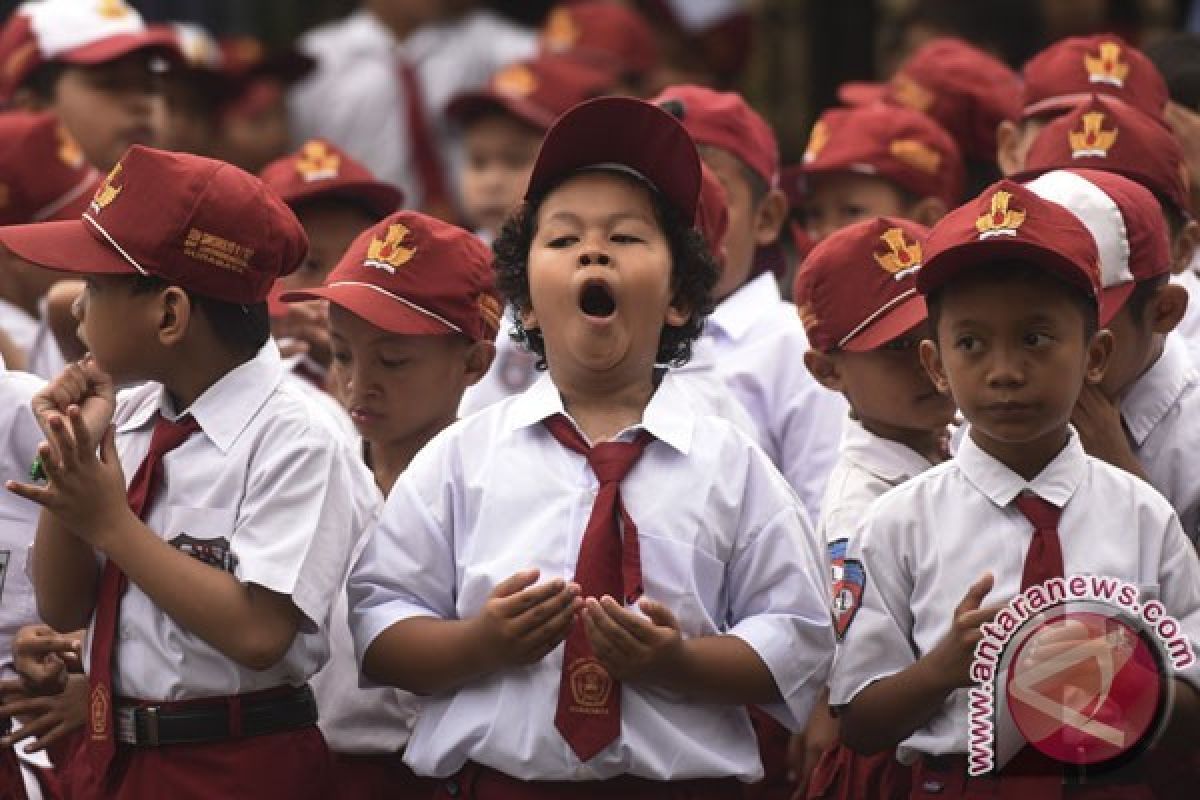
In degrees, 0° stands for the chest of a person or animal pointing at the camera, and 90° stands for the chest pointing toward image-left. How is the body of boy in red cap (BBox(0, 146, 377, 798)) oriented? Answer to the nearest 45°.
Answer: approximately 45°

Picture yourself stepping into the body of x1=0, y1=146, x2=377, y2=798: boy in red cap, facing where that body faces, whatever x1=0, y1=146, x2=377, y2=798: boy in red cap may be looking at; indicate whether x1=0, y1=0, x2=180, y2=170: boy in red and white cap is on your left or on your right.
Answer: on your right

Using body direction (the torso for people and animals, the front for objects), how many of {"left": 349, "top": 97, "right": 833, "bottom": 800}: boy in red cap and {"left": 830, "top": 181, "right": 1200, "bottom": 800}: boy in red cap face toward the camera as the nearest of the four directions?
2

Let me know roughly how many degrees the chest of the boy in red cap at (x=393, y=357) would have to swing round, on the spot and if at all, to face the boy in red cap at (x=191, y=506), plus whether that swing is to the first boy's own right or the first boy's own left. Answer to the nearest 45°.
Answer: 0° — they already face them

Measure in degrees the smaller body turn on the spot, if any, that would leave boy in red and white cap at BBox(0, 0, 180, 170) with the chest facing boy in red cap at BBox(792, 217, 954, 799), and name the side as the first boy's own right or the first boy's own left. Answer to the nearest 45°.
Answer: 0° — they already face them

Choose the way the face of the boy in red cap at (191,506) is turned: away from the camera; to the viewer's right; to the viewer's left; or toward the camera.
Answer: to the viewer's left

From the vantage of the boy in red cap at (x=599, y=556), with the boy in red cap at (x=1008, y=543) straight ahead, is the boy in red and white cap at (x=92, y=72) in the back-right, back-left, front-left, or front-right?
back-left

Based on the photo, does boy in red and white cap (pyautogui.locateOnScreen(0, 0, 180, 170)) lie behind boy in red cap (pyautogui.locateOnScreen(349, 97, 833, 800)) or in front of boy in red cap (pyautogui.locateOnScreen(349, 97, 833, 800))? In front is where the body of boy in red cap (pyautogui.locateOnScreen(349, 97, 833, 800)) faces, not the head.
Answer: behind
